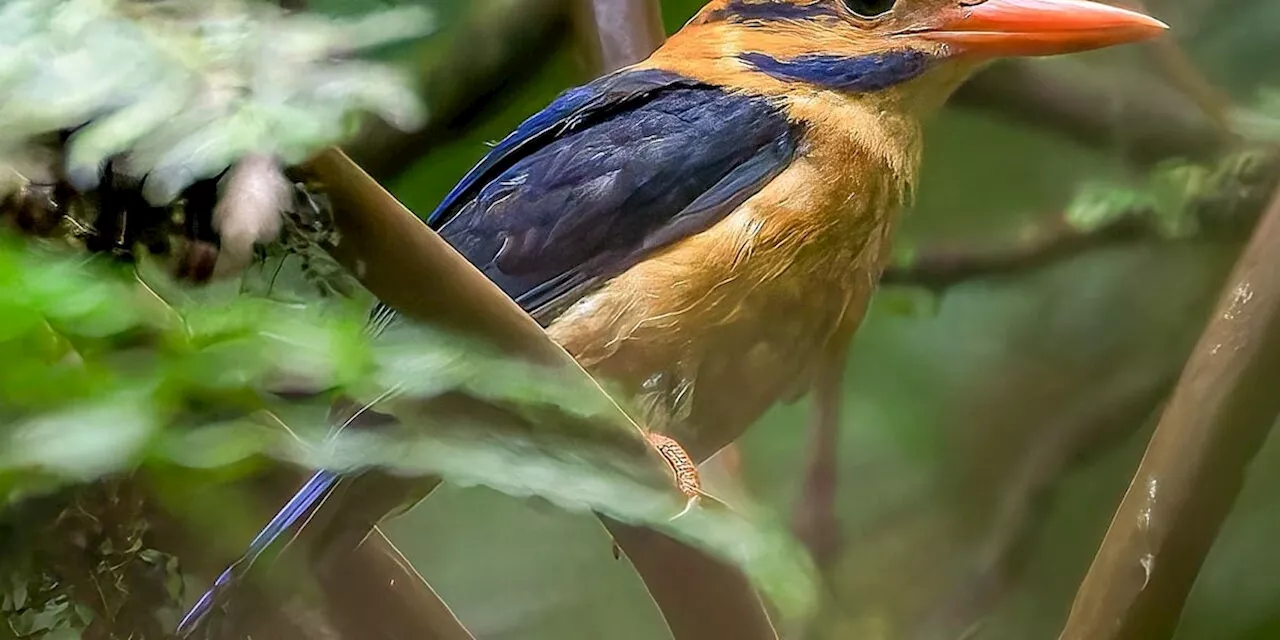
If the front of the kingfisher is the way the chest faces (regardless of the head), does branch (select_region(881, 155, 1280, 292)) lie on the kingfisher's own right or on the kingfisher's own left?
on the kingfisher's own left

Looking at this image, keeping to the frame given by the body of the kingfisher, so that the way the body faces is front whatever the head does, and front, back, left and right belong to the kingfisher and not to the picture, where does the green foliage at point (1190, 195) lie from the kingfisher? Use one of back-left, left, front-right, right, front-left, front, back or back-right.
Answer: front-left

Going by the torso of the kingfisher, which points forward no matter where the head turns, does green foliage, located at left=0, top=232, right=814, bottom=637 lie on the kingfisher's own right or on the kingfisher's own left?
on the kingfisher's own right

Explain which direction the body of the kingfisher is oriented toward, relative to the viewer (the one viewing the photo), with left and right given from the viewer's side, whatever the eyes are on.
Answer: facing to the right of the viewer

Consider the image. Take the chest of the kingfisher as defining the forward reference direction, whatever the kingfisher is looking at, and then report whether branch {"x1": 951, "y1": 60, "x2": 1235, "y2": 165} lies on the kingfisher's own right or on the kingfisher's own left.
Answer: on the kingfisher's own left
